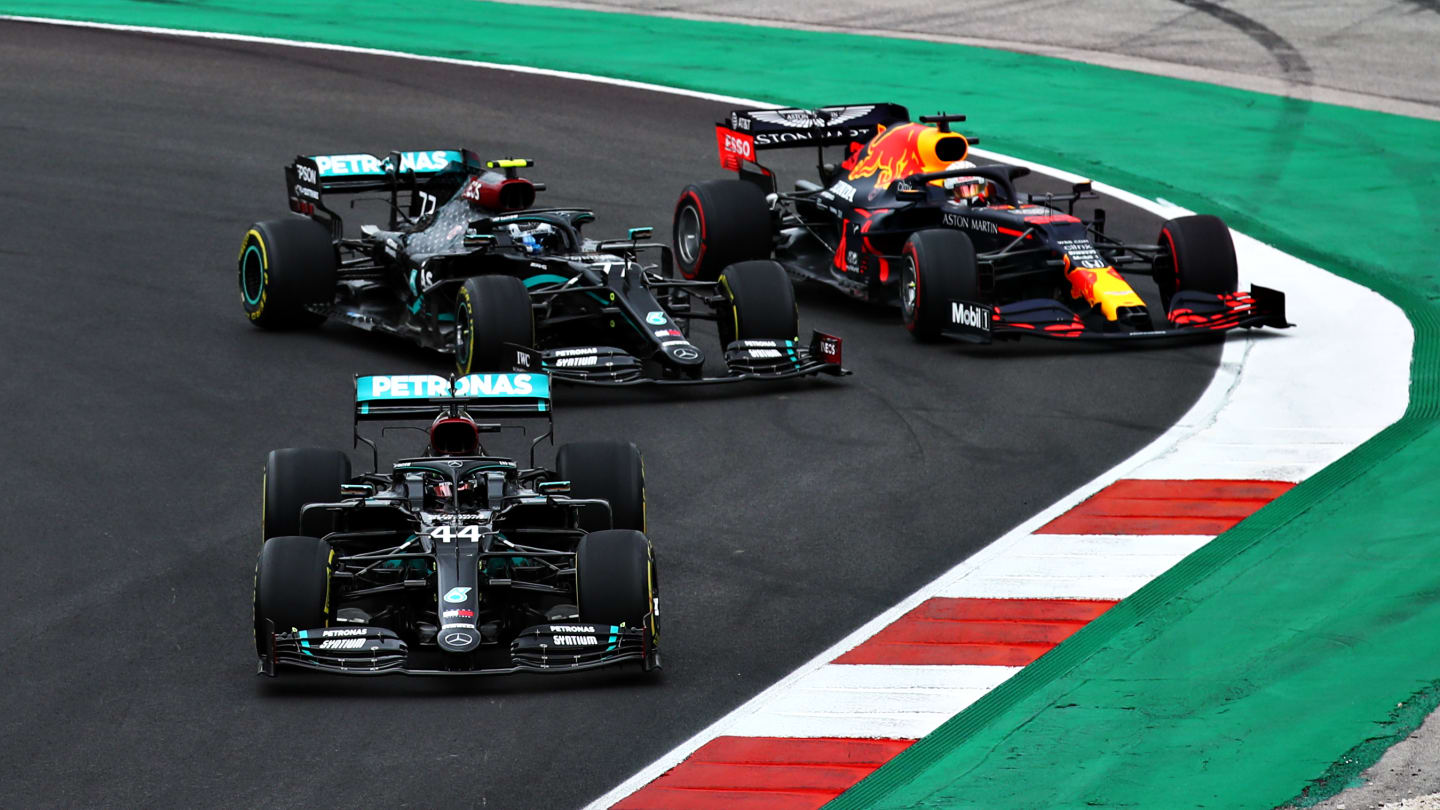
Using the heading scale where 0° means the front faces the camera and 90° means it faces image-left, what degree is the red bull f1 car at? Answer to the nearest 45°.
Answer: approximately 315°

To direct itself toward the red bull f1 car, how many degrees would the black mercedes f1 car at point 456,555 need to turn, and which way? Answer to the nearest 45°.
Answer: approximately 135° to its left

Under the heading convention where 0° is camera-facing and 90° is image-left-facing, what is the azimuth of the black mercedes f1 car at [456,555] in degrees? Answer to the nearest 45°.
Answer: approximately 0°

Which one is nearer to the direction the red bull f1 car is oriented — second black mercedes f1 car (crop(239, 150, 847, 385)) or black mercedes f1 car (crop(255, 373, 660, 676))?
the black mercedes f1 car

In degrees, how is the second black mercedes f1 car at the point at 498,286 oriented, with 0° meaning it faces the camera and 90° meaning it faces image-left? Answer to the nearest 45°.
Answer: approximately 315°

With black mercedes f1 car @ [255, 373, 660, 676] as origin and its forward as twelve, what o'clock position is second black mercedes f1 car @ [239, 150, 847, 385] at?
The second black mercedes f1 car is roughly at 6 o'clock from the black mercedes f1 car.

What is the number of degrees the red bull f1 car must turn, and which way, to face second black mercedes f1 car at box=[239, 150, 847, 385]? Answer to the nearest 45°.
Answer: approximately 90° to its right

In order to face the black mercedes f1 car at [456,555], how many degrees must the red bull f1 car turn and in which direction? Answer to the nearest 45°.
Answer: approximately 45° to its right

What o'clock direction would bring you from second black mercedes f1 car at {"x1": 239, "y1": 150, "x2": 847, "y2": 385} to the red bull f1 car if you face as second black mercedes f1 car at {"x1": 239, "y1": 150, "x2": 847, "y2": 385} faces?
The red bull f1 car is roughly at 10 o'clock from the second black mercedes f1 car.
